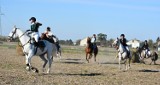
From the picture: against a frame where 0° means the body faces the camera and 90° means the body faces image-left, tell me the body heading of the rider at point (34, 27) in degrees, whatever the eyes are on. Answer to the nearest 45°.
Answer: approximately 90°

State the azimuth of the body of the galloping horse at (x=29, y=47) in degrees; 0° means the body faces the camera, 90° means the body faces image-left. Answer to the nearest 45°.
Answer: approximately 90°

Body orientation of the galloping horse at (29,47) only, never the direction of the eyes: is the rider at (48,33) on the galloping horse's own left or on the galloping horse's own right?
on the galloping horse's own right
